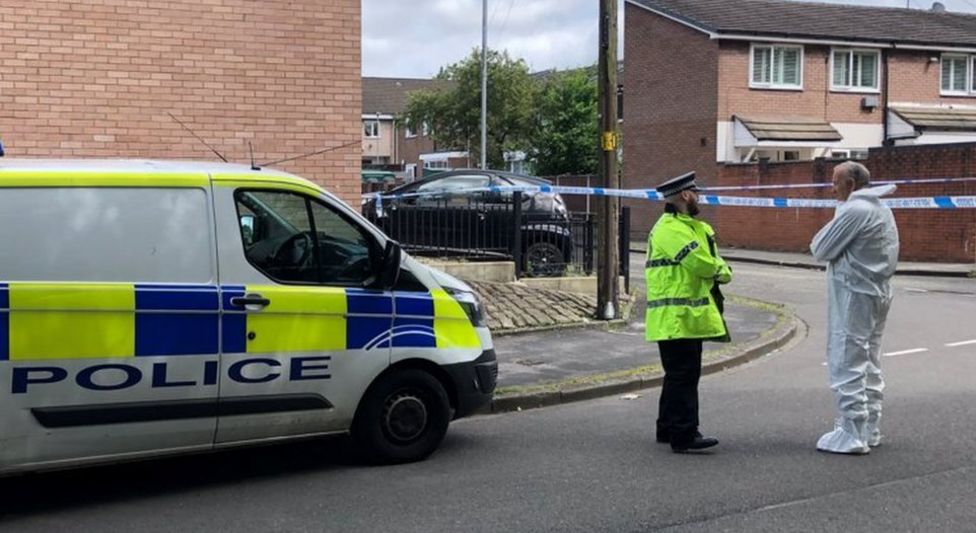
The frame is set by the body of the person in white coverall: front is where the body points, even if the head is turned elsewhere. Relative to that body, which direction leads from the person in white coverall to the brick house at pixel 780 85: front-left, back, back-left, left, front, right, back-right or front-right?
right

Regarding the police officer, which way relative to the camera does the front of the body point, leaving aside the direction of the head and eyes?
to the viewer's right

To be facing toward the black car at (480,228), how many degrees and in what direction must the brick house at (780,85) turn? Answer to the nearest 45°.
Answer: approximately 45° to its right

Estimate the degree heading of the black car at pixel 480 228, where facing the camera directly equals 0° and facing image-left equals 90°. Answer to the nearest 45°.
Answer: approximately 90°

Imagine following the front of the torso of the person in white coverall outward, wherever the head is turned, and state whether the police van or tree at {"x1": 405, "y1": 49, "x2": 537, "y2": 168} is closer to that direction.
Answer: the police van

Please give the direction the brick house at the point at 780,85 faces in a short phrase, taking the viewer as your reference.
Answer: facing the viewer and to the right of the viewer

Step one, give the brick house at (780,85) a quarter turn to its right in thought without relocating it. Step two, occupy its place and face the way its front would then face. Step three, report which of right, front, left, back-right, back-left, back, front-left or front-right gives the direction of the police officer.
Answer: front-left

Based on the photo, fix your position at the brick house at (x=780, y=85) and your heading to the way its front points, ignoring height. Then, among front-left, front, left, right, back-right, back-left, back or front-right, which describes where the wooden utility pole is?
front-right

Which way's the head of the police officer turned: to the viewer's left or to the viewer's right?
to the viewer's right

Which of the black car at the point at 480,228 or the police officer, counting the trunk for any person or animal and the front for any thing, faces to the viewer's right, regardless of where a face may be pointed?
the police officer

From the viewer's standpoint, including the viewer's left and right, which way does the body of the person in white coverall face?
facing to the left of the viewer

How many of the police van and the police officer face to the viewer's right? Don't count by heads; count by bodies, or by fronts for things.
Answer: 2

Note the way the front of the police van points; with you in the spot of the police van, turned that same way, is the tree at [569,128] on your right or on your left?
on your left

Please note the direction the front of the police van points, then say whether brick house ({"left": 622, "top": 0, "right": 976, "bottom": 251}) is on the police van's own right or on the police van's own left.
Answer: on the police van's own left

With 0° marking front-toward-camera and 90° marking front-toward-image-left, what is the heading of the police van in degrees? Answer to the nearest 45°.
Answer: approximately 270°
